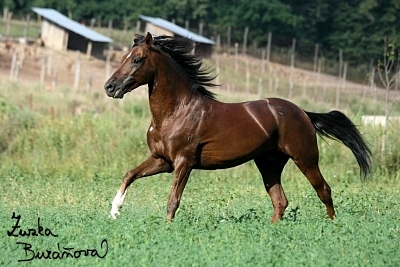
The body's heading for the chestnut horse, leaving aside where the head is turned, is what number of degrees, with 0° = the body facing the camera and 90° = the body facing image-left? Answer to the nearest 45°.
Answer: approximately 90°
